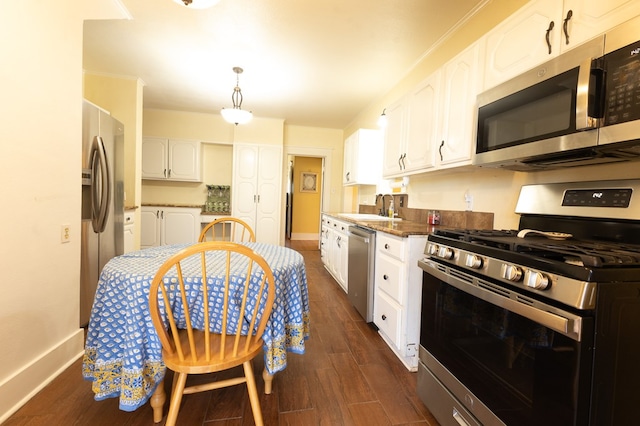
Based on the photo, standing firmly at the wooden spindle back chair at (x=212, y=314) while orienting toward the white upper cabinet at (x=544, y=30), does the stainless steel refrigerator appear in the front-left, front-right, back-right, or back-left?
back-left

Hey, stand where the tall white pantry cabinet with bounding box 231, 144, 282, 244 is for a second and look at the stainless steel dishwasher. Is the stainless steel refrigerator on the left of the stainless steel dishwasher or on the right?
right

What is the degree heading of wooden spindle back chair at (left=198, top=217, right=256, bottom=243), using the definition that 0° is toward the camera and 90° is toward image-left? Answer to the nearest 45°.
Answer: approximately 0°

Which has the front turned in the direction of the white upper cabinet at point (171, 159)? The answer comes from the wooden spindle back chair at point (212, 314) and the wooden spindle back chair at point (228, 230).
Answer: the wooden spindle back chair at point (212, 314)

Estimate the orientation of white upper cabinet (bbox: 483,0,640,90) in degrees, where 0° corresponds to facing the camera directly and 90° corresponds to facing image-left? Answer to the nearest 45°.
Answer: approximately 45°

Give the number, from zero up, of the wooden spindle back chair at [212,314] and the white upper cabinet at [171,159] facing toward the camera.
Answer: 1

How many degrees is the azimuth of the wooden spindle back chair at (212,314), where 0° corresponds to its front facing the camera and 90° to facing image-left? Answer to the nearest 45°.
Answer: approximately 180°
